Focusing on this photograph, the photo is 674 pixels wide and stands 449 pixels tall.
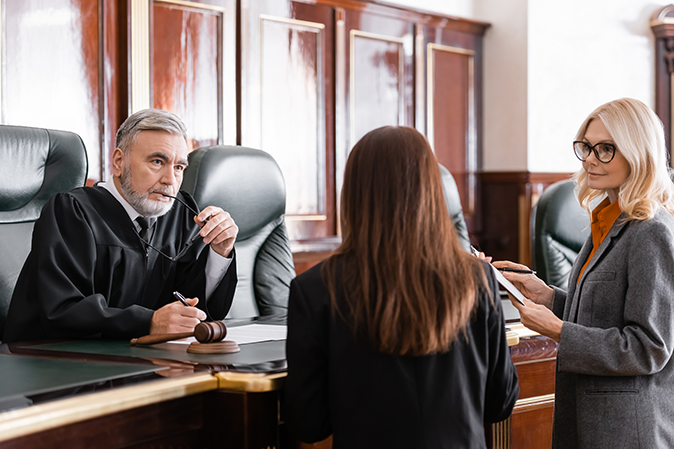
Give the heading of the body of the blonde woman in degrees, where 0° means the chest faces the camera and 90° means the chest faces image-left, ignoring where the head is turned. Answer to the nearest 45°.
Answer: approximately 45°

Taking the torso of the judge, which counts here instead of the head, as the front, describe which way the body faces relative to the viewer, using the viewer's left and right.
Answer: facing the viewer and to the right of the viewer

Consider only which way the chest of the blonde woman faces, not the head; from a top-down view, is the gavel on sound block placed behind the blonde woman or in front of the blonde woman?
in front

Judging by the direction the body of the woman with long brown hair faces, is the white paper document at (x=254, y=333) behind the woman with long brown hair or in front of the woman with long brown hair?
in front

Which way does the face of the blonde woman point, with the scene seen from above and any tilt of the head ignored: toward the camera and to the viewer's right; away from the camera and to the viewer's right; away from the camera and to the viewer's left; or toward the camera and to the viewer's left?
toward the camera and to the viewer's left

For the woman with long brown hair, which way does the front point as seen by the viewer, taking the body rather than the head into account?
away from the camera

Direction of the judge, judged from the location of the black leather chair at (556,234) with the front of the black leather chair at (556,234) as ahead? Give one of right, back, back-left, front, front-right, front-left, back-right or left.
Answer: right

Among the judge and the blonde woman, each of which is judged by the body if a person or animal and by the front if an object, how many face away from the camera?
0

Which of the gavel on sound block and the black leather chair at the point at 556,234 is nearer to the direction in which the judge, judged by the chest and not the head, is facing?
the gavel on sound block

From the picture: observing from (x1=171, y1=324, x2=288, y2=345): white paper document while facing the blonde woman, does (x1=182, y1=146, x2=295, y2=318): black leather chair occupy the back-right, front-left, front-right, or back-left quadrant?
back-left

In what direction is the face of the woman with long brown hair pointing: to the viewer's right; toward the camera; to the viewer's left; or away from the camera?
away from the camera
